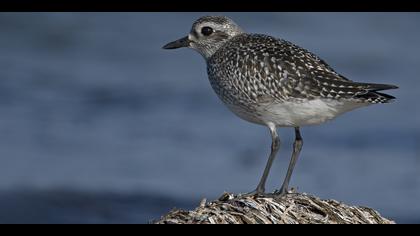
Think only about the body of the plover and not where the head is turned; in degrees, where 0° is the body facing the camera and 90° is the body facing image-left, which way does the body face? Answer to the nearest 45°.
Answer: approximately 90°
